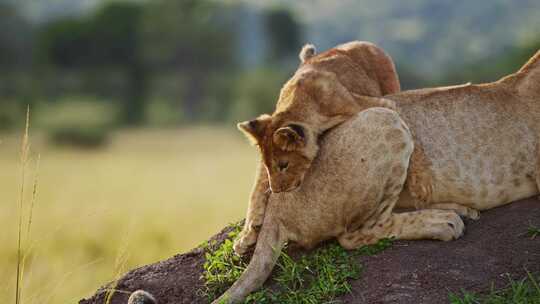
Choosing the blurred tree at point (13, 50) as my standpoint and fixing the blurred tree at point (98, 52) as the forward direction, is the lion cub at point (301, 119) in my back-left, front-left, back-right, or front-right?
front-right

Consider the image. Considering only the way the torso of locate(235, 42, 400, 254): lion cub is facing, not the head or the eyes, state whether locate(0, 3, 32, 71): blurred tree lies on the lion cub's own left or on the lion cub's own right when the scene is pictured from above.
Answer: on the lion cub's own right

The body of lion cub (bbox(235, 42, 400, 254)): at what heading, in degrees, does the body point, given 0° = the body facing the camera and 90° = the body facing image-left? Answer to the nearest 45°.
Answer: approximately 45°

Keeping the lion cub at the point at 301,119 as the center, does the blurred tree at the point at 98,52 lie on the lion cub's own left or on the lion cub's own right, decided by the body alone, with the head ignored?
on the lion cub's own right
